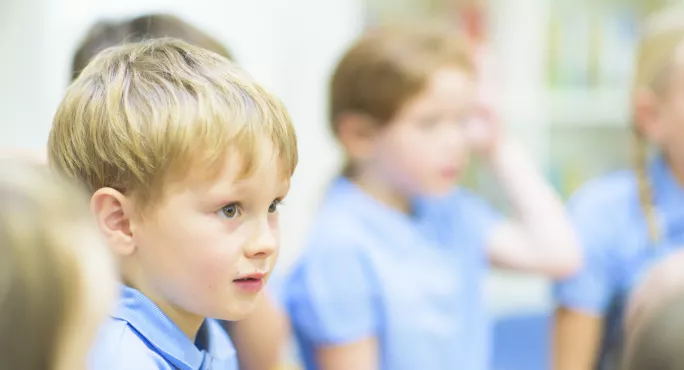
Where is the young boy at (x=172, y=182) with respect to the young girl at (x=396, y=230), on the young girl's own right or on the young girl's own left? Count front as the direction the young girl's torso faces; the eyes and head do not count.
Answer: on the young girl's own right

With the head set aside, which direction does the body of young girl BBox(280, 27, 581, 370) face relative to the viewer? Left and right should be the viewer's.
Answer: facing the viewer and to the right of the viewer

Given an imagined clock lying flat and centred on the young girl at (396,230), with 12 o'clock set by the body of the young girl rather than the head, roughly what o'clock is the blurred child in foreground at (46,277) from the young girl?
The blurred child in foreground is roughly at 2 o'clock from the young girl.

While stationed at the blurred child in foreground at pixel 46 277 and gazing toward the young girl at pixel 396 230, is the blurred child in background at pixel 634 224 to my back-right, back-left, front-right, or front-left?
front-right

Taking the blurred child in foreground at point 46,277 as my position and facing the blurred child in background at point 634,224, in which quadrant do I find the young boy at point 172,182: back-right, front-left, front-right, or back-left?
front-left

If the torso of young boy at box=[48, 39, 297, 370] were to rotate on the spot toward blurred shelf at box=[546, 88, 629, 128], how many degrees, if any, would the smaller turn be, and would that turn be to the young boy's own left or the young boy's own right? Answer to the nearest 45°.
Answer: approximately 90° to the young boy's own left

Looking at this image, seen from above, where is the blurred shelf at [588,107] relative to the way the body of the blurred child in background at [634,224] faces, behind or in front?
behind
